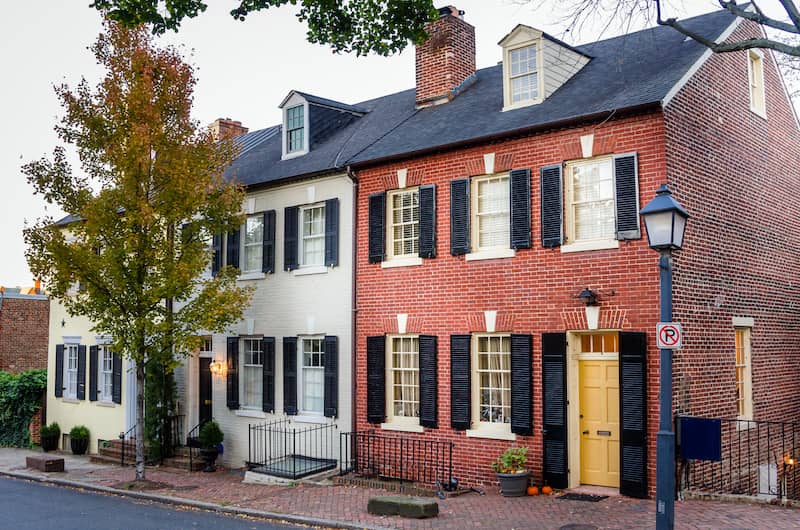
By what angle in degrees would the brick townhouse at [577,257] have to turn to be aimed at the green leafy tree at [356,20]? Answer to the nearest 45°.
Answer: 0° — it already faces it

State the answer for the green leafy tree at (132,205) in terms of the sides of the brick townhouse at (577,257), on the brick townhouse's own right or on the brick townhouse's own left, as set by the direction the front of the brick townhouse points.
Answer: on the brick townhouse's own right

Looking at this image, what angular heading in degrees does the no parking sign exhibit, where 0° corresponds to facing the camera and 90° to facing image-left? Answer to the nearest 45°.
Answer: approximately 0°

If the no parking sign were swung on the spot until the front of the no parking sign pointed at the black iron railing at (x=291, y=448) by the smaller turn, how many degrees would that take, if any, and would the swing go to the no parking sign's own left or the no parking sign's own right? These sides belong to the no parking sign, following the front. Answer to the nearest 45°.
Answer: approximately 135° to the no parking sign's own right

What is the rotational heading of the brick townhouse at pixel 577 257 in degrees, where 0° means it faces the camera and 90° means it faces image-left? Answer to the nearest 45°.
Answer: approximately 45°

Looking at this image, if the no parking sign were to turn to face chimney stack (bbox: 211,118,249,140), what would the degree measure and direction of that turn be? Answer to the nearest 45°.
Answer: approximately 135° to its right
